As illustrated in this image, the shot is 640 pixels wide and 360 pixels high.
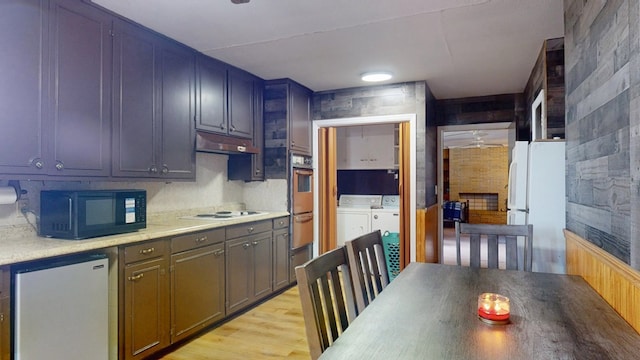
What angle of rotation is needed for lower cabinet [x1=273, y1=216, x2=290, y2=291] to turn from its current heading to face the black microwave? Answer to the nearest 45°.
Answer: approximately 90° to its right

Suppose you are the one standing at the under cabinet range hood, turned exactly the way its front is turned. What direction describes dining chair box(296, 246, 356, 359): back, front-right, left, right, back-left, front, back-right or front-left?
front-right

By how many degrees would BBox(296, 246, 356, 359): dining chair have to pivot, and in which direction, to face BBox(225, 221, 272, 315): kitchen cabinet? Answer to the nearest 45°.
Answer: approximately 135° to its left

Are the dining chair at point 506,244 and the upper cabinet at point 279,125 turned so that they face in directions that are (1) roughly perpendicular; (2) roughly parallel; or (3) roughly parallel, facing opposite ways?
roughly perpendicular

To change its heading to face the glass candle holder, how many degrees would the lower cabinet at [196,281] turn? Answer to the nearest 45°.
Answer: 0° — it already faces it

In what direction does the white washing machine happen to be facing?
toward the camera

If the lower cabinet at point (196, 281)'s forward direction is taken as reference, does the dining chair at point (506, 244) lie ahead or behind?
ahead

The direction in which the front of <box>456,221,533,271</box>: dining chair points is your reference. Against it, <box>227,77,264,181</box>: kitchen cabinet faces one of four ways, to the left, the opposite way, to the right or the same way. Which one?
to the left

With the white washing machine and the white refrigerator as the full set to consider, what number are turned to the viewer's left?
1

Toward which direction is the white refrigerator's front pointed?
to the viewer's left

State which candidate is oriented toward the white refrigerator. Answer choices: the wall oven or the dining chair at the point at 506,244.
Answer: the wall oven

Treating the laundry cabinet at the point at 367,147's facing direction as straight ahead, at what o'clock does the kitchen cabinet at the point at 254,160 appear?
the kitchen cabinet at the point at 254,160 is roughly at 1 o'clock from the laundry cabinet at the point at 367,147.
